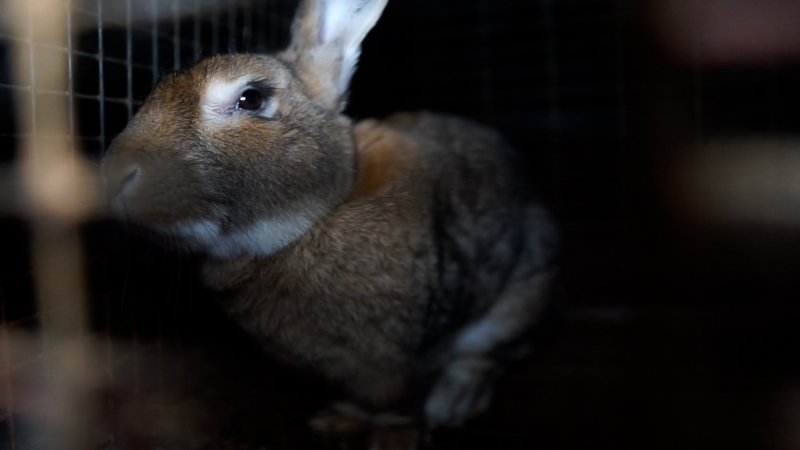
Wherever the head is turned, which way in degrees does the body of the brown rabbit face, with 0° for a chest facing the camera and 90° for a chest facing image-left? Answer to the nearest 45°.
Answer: approximately 45°

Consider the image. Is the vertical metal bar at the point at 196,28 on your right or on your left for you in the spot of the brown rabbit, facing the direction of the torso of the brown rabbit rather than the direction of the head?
on your right

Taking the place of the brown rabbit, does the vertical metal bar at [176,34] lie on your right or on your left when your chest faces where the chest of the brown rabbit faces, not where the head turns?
on your right
